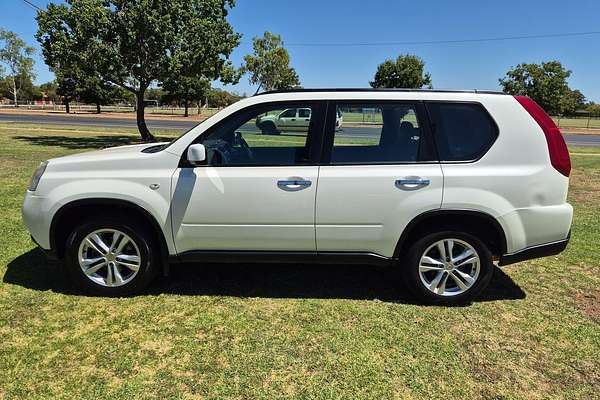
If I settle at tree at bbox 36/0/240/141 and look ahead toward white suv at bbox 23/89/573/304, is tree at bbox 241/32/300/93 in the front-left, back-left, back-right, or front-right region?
back-left

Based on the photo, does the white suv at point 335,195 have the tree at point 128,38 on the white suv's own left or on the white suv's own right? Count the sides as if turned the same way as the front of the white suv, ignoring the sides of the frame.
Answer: on the white suv's own right

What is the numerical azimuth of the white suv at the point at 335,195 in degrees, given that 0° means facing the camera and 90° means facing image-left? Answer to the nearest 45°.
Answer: approximately 90°

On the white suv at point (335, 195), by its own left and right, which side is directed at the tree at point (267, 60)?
right
